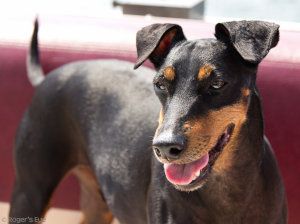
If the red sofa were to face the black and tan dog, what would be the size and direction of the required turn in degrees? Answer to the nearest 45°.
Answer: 0° — it already faces it

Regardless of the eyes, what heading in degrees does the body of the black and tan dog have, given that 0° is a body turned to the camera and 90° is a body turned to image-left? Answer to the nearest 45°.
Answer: approximately 315°

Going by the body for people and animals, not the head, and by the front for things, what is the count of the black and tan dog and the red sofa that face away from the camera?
0

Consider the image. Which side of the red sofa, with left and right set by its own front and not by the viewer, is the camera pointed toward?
front

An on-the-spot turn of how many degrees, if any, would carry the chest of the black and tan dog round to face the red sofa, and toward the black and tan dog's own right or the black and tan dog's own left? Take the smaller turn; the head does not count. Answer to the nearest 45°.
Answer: approximately 135° to the black and tan dog's own left
